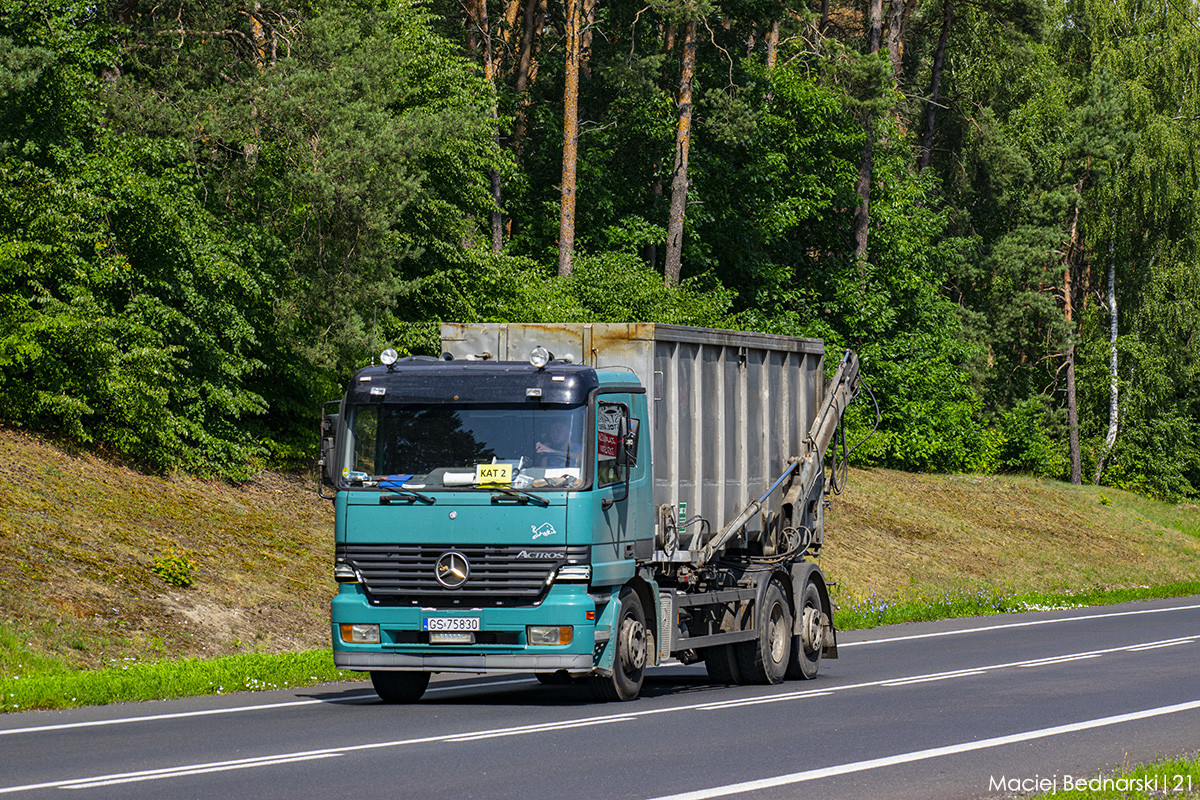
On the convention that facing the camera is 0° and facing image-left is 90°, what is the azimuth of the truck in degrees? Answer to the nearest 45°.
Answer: approximately 45°
